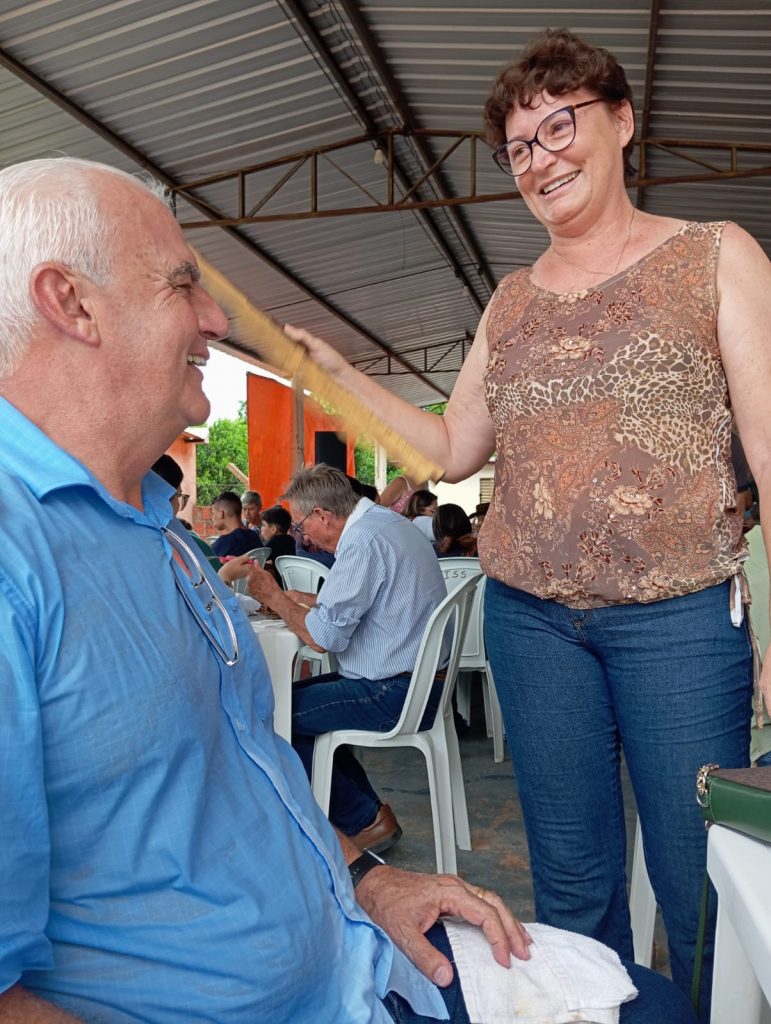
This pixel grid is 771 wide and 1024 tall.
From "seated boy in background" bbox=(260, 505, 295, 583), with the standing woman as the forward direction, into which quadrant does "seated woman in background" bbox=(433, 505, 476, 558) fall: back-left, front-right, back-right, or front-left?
front-left

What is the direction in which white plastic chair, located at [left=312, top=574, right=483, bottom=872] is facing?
to the viewer's left

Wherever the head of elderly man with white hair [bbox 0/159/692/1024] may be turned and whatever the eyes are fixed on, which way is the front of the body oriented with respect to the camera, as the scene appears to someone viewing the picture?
to the viewer's right

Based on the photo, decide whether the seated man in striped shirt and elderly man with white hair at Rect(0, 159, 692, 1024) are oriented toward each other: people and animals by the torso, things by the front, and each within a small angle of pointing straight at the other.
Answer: no

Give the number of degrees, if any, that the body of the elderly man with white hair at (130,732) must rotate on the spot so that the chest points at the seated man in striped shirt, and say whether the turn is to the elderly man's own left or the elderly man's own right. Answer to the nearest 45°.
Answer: approximately 90° to the elderly man's own left

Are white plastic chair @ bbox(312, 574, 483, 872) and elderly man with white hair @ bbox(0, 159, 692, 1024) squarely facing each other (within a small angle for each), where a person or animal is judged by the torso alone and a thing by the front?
no

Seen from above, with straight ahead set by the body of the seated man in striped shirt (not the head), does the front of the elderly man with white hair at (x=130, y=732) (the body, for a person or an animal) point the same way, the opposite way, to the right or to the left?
the opposite way

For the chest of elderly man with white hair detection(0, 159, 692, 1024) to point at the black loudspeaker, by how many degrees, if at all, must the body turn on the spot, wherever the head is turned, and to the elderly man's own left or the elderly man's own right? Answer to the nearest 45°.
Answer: approximately 90° to the elderly man's own left

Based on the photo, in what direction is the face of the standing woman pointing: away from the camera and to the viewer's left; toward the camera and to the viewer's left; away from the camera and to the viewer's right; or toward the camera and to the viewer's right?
toward the camera and to the viewer's left

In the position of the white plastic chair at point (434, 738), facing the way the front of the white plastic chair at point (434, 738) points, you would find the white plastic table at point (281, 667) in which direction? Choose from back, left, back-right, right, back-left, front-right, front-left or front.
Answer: front-left

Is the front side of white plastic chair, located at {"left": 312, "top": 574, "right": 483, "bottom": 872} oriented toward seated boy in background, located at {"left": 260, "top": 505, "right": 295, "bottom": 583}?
no

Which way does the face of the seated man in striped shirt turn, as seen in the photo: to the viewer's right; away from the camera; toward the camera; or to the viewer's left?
to the viewer's left

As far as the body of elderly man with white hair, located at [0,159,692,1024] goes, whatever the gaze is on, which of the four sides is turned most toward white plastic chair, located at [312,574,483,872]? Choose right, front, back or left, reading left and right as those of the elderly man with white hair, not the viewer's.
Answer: left

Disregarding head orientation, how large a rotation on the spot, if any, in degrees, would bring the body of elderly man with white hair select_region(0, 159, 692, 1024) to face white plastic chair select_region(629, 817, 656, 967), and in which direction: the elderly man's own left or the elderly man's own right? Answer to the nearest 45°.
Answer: approximately 45° to the elderly man's own left

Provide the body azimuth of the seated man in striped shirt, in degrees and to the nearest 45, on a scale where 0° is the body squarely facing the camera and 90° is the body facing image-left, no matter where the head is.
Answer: approximately 90°

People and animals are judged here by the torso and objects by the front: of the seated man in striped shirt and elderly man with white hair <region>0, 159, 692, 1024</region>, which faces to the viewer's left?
the seated man in striped shirt

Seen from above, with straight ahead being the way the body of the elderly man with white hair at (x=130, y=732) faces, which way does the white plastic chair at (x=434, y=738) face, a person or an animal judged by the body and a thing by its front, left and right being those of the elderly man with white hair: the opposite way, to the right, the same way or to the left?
the opposite way
